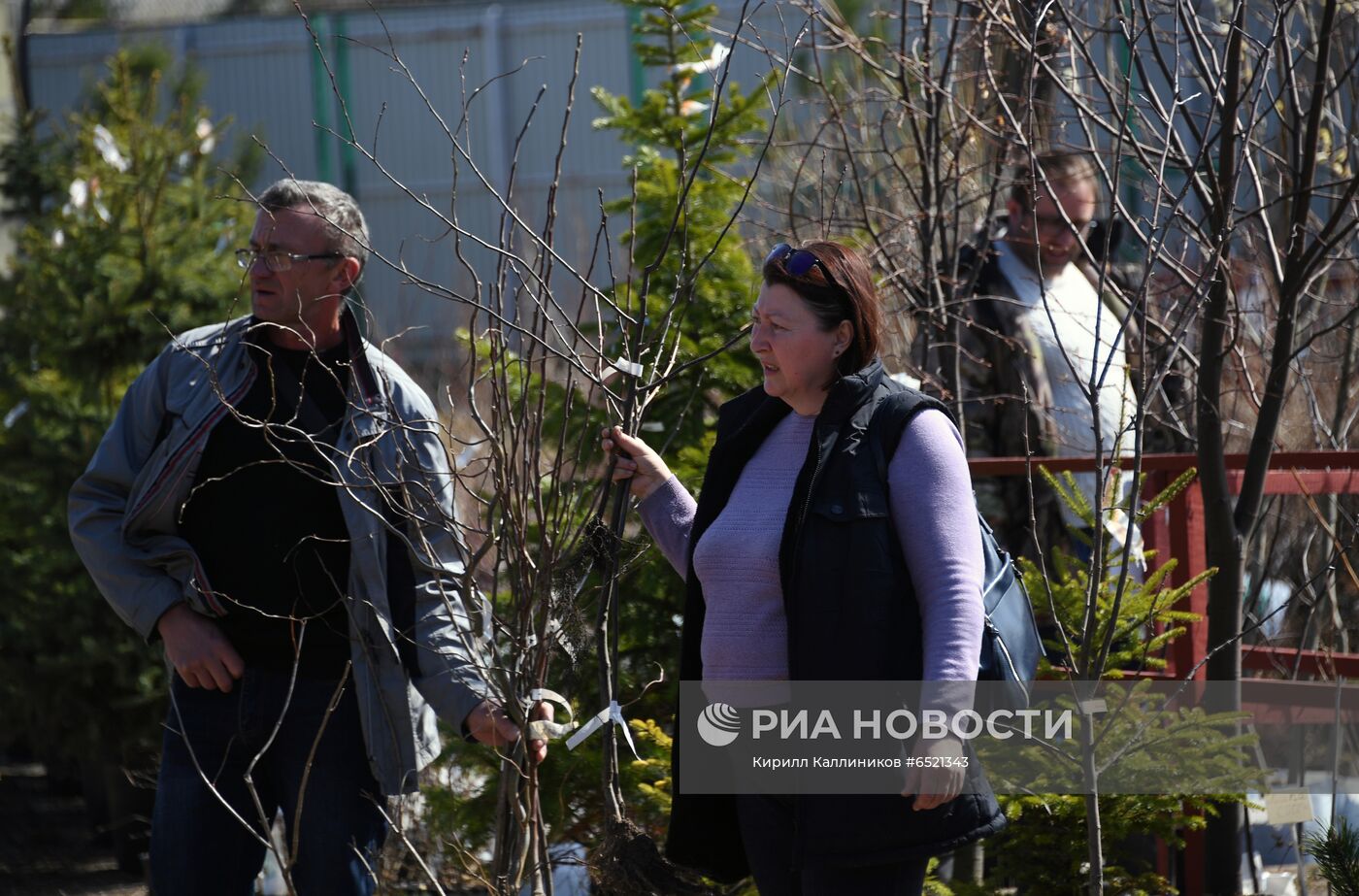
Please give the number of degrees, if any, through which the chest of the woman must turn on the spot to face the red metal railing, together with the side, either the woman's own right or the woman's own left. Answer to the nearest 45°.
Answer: approximately 180°

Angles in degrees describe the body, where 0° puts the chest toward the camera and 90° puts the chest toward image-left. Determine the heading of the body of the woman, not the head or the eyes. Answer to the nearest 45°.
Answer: approximately 45°

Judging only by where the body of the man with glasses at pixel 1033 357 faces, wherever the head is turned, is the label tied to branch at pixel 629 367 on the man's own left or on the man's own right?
on the man's own right

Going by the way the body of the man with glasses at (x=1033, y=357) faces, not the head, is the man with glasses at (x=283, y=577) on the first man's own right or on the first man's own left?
on the first man's own right

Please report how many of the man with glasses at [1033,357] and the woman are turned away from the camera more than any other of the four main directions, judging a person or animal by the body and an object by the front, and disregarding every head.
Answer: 0
